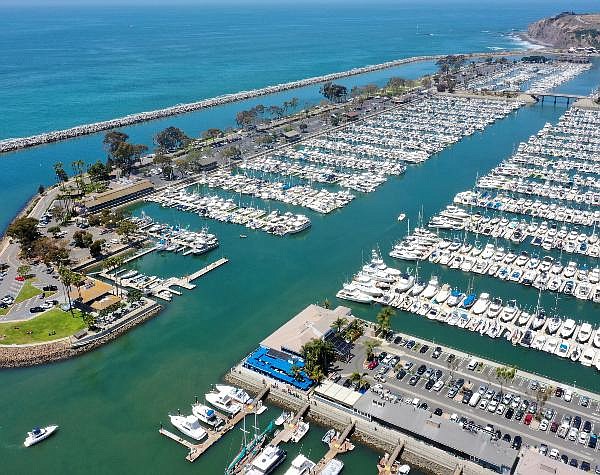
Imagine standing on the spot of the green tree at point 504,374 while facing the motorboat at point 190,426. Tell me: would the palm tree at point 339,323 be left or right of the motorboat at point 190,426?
right

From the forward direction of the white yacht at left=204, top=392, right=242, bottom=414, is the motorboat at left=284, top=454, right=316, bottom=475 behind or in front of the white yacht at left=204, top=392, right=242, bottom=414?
behind

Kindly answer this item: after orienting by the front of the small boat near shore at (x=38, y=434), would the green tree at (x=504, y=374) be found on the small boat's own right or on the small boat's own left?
on the small boat's own right

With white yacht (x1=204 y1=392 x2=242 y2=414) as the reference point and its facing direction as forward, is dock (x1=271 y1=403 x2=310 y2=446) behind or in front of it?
behind

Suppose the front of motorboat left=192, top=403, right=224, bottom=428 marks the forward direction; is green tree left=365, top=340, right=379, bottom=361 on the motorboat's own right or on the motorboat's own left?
on the motorboat's own right

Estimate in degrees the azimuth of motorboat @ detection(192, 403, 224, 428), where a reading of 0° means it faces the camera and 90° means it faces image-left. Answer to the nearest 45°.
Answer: approximately 135°

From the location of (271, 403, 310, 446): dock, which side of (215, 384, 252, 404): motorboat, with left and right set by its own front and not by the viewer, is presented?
back

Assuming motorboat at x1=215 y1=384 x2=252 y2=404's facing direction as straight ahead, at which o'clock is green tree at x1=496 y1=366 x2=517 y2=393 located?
The green tree is roughly at 5 o'clock from the motorboat.

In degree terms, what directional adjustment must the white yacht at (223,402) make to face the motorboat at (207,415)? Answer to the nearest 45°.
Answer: approximately 90° to its left

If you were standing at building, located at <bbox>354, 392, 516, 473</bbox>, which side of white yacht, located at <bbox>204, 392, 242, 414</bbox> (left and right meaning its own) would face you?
back
